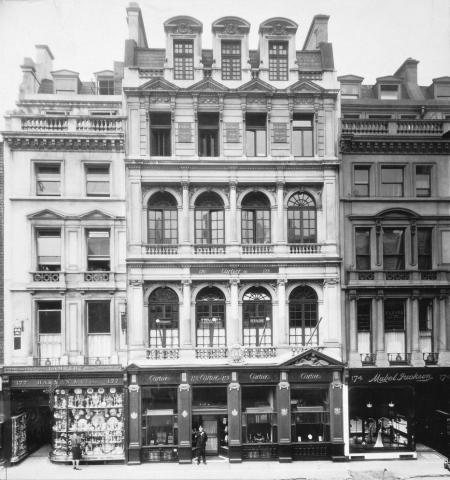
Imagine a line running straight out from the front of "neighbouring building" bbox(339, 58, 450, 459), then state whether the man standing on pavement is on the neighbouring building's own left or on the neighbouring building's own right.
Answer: on the neighbouring building's own right

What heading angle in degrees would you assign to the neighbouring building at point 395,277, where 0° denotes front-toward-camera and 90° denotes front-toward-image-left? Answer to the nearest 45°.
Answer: approximately 0°

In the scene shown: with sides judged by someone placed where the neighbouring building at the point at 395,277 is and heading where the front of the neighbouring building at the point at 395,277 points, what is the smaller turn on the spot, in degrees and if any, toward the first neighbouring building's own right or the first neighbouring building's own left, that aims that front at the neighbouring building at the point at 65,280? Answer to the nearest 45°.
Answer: approximately 90° to the first neighbouring building's own right

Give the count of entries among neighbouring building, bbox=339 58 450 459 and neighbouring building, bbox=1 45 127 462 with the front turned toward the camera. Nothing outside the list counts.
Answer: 2

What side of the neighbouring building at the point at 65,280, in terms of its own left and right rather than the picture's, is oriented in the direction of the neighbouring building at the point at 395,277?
left
